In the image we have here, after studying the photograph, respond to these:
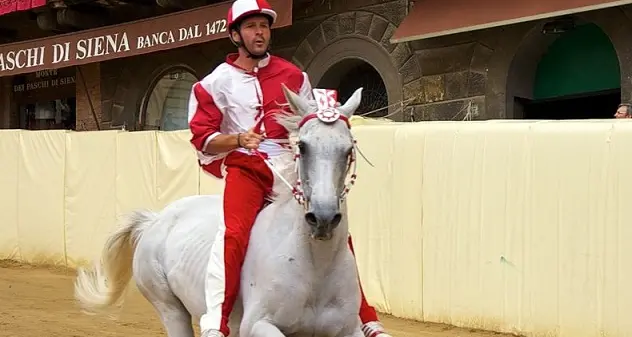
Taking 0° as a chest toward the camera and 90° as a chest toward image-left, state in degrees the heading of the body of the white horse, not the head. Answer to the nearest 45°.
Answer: approximately 315°

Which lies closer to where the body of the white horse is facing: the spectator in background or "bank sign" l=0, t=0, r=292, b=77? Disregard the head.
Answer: the spectator in background

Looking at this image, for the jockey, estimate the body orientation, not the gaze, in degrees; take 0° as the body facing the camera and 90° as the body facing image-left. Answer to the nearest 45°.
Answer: approximately 315°

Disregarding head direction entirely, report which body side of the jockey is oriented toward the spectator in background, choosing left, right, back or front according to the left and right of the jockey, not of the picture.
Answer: left
